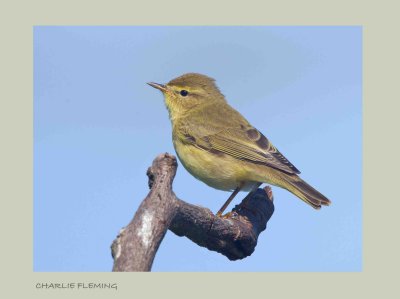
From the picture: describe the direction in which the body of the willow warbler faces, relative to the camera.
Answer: to the viewer's left
